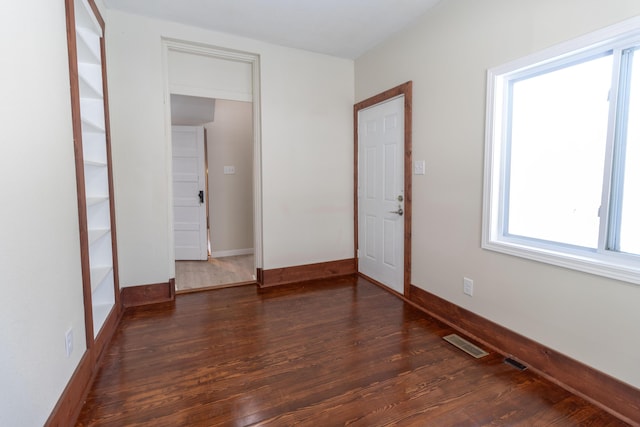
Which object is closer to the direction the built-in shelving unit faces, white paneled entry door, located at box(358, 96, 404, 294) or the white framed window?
the white paneled entry door

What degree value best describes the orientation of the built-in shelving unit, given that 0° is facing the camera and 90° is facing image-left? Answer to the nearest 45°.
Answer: approximately 270°

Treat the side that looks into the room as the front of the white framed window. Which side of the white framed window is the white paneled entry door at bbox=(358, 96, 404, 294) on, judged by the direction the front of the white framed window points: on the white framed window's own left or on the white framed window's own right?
on the white framed window's own right

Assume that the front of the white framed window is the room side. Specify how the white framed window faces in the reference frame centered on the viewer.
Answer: facing the viewer and to the left of the viewer

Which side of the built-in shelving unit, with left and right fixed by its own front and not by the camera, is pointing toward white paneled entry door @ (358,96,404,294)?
front

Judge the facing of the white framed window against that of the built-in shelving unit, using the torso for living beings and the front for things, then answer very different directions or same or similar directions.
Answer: very different directions

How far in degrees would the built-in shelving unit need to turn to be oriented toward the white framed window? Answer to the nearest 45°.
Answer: approximately 45° to its right

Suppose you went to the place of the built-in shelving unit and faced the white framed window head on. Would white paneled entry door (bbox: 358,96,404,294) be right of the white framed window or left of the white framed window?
left

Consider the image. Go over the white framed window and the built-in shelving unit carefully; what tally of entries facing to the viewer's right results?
1

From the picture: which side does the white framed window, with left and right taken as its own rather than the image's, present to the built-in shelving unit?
front

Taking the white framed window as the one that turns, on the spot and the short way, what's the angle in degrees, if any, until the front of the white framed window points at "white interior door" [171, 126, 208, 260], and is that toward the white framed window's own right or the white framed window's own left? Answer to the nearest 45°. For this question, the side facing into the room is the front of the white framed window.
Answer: approximately 45° to the white framed window's own right
